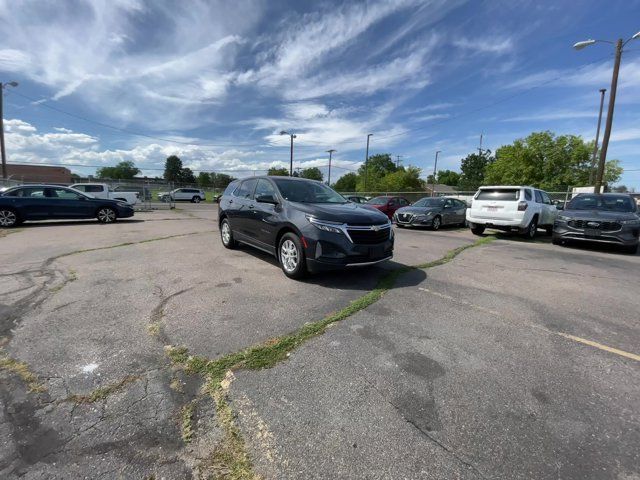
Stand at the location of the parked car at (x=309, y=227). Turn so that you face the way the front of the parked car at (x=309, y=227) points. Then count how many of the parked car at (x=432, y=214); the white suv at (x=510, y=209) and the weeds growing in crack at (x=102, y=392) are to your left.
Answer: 2

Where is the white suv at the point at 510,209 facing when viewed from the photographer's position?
facing away from the viewer and to the right of the viewer

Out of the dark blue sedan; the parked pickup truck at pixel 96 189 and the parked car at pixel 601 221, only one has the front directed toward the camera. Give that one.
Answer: the parked car at pixel 601 221

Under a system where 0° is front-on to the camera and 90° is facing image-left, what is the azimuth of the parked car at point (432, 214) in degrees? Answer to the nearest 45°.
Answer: approximately 45°

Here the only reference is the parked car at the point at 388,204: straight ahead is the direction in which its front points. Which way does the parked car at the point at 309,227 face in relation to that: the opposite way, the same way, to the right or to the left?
to the left

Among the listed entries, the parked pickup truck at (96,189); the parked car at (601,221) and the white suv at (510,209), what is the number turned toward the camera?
1

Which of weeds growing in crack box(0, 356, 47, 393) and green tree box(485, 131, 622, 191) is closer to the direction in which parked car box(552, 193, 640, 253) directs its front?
the weeds growing in crack

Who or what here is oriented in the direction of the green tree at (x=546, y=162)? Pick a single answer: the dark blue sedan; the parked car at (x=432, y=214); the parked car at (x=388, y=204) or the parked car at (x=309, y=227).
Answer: the dark blue sedan

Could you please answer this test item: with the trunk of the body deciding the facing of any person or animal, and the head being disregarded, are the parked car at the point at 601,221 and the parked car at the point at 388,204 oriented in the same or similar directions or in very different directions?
same or similar directions

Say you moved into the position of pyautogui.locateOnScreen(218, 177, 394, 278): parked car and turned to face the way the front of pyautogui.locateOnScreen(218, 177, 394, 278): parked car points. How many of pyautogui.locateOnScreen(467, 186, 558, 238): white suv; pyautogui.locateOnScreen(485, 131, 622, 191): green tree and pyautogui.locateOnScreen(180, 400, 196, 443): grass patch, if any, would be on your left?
2

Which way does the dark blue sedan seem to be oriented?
to the viewer's right

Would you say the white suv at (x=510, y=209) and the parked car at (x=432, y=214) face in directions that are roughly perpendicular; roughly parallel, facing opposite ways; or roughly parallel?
roughly parallel, facing opposite ways

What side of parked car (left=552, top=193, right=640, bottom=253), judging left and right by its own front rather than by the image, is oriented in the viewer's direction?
front

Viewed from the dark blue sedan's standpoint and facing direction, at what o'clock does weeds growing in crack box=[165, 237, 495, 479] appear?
The weeds growing in crack is roughly at 3 o'clock from the dark blue sedan.
